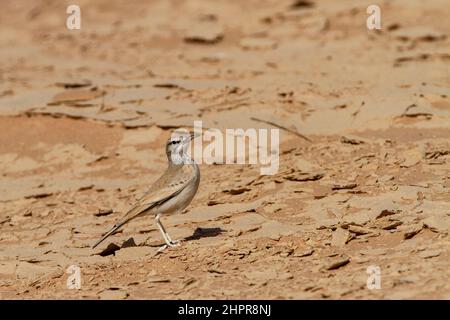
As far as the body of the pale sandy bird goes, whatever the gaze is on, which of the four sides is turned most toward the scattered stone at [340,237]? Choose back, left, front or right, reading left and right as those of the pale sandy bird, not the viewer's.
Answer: front

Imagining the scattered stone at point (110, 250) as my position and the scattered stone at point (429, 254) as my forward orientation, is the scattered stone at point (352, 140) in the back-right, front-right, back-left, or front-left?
front-left

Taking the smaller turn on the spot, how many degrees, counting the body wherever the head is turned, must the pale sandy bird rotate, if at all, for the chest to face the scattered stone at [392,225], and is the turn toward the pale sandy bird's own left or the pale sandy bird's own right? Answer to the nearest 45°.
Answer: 0° — it already faces it

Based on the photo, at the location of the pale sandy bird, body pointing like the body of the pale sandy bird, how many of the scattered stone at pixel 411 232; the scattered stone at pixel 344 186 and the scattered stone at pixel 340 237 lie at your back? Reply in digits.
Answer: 0

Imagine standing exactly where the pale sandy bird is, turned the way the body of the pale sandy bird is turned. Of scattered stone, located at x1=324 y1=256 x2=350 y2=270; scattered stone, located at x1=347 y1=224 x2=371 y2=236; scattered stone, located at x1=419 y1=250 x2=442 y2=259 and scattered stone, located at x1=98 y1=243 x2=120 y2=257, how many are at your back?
1

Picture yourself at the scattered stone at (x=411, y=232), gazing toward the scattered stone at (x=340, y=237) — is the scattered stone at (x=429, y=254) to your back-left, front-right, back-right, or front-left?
back-left

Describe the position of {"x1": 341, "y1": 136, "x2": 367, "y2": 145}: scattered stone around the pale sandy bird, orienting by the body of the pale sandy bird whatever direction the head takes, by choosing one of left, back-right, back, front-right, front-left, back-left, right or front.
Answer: front-left

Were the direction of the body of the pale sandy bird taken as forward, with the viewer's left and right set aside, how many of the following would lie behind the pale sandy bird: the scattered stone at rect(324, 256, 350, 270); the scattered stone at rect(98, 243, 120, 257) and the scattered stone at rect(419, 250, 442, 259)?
1

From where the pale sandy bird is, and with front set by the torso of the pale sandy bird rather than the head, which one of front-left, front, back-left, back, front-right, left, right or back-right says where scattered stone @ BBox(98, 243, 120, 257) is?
back

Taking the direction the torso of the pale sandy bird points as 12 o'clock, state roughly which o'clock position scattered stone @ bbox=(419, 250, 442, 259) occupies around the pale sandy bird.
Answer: The scattered stone is roughly at 1 o'clock from the pale sandy bird.

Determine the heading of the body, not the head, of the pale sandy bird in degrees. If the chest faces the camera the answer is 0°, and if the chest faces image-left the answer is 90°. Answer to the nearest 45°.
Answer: approximately 270°

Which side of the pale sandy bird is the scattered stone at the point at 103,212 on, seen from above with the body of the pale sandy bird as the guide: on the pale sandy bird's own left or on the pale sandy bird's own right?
on the pale sandy bird's own left

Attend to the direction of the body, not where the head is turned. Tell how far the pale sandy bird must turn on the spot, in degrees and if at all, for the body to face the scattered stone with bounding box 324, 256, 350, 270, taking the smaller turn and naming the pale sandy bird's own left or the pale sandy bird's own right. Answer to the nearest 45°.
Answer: approximately 45° to the pale sandy bird's own right

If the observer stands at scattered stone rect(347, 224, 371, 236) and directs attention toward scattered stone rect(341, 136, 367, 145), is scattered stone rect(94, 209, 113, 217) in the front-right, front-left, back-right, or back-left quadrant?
front-left
